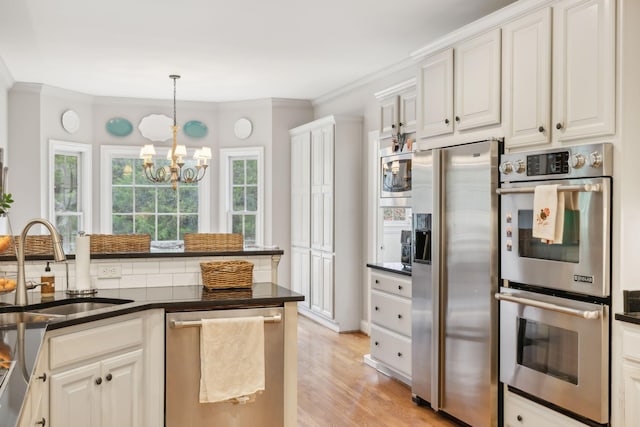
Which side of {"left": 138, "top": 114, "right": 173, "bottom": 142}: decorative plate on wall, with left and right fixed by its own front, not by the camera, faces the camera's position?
front

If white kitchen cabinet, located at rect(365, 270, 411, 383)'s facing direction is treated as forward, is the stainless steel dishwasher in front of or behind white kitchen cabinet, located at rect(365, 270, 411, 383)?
in front

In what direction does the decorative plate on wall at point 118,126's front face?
toward the camera

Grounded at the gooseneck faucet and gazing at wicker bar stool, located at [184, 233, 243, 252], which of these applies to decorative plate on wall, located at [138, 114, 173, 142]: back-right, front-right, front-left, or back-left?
front-left

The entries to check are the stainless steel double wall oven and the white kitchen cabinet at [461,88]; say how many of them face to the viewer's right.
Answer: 0

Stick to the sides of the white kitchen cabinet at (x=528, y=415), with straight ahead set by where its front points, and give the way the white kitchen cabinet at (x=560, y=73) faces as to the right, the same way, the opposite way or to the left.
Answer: the same way

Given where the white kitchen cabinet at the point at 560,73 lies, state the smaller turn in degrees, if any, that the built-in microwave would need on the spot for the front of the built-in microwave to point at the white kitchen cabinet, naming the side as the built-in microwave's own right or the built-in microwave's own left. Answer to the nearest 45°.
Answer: approximately 90° to the built-in microwave's own left

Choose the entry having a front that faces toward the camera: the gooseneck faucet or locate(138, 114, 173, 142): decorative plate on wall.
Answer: the decorative plate on wall

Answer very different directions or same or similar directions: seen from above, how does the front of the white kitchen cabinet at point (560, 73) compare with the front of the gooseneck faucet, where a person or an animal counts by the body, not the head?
very different directions

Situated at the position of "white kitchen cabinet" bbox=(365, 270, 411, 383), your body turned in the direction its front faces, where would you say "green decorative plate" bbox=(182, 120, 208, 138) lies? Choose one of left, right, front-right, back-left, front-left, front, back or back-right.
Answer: right

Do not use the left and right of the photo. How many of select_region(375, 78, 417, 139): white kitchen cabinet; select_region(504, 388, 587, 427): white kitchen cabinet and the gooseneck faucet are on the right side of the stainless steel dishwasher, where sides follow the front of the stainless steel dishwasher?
1

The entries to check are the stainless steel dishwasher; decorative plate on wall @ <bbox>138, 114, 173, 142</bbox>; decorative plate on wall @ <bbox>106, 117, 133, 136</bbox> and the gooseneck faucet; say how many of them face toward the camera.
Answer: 3

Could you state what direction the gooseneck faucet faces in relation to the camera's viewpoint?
facing to the right of the viewer

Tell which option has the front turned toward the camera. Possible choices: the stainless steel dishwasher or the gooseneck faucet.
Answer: the stainless steel dishwasher
